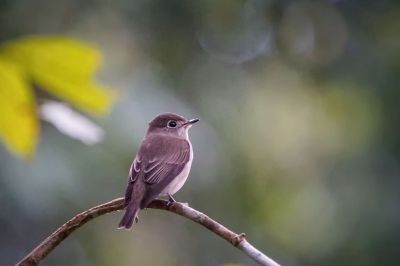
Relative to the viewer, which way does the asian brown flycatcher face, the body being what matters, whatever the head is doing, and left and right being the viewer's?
facing away from the viewer and to the right of the viewer

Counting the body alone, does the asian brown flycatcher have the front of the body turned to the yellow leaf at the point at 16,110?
no

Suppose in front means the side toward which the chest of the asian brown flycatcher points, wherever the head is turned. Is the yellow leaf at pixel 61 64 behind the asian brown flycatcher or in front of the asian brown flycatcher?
behind
